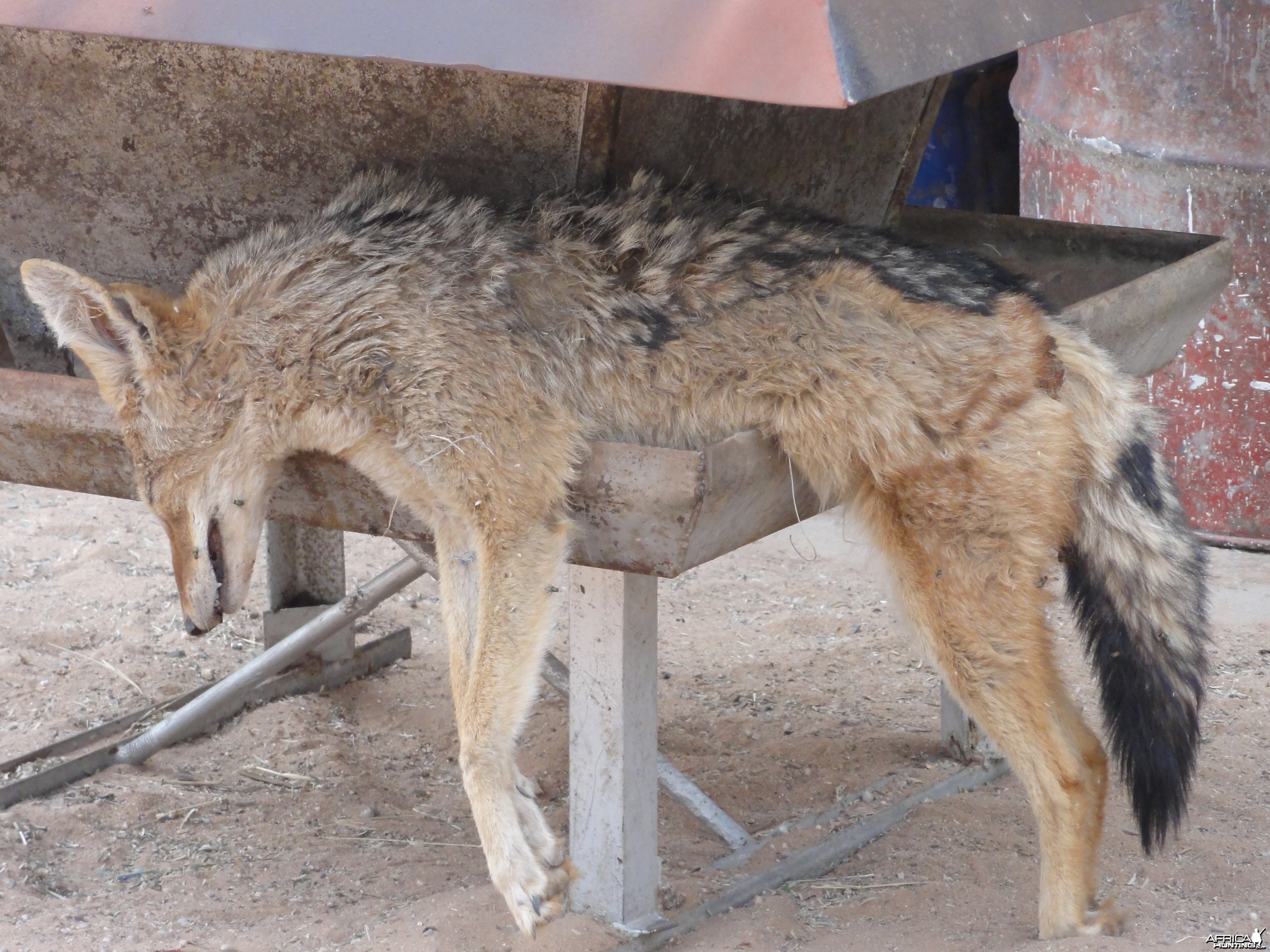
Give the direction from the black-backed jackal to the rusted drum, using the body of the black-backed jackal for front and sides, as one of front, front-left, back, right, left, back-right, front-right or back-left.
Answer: back-right

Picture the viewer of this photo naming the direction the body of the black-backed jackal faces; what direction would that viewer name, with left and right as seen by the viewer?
facing to the left of the viewer
